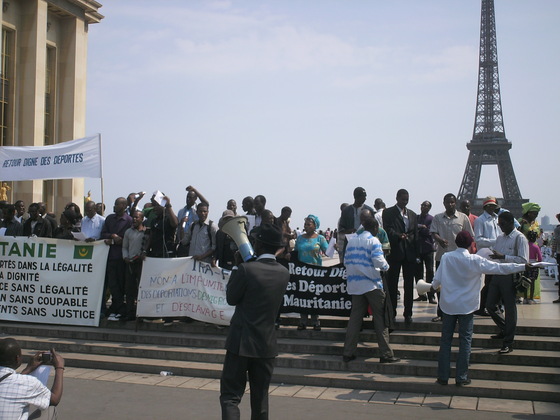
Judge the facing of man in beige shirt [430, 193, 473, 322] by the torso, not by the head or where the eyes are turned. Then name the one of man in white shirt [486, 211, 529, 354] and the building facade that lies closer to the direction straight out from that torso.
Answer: the man in white shirt

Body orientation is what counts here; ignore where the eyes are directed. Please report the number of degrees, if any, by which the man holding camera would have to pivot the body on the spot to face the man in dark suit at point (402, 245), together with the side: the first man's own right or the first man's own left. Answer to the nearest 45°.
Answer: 0° — they already face them

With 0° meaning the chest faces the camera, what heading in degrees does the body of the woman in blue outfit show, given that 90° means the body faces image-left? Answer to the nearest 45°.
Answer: approximately 0°

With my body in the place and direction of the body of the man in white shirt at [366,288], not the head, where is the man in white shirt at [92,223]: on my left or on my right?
on my left

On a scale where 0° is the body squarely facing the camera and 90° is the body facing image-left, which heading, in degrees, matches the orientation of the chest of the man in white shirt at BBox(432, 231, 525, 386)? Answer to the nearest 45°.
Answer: approximately 180°

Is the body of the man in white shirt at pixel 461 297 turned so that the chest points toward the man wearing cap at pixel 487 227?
yes

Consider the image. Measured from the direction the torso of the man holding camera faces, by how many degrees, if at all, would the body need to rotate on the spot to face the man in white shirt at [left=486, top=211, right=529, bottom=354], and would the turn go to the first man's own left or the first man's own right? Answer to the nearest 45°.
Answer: approximately 45° to the first man's own right

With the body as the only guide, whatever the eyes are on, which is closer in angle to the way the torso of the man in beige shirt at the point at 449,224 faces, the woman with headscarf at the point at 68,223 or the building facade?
the woman with headscarf

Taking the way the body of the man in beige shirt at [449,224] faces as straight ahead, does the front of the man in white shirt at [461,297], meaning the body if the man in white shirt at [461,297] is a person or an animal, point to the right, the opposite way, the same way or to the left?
the opposite way

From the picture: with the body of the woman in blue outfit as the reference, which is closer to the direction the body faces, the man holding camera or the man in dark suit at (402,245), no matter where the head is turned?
the man holding camera

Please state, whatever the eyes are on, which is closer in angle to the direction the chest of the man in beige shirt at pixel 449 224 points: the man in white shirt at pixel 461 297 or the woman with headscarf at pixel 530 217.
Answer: the man in white shirt

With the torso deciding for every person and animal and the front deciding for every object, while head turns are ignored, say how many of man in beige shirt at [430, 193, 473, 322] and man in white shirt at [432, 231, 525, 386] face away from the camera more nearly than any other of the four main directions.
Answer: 1

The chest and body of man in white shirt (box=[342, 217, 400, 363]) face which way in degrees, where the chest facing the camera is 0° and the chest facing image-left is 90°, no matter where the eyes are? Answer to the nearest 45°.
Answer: approximately 225°
